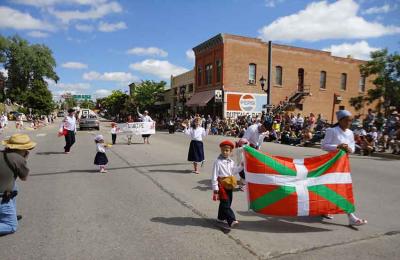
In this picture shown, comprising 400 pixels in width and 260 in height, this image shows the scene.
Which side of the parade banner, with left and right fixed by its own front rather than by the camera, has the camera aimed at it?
front

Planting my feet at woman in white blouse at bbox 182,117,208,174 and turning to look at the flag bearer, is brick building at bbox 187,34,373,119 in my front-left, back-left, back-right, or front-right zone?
back-left

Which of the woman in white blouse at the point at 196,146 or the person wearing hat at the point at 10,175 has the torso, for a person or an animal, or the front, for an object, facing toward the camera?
the woman in white blouse

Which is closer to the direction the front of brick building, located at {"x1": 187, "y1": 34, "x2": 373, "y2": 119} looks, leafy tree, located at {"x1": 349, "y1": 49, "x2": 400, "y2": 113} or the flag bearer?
the flag bearer

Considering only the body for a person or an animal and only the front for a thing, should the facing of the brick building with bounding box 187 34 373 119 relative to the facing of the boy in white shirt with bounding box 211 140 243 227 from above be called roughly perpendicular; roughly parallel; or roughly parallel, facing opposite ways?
roughly perpendicular

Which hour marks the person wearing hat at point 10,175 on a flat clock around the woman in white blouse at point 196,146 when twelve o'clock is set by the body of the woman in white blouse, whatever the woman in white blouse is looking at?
The person wearing hat is roughly at 1 o'clock from the woman in white blouse.

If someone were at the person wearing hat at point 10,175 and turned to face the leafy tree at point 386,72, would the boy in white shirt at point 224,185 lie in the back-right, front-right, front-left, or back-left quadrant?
front-right

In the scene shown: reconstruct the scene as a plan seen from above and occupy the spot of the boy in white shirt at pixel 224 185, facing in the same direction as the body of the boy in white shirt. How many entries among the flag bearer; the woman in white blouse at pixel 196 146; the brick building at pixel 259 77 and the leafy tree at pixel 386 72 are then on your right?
0

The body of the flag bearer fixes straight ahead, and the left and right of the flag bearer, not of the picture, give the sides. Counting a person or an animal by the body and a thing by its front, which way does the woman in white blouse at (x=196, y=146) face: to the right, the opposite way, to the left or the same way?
the same way

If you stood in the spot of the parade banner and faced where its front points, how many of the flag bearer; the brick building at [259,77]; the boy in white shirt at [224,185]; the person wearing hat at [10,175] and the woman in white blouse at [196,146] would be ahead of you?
4

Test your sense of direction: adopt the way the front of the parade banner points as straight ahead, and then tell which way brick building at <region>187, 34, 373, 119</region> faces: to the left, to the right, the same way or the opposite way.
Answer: to the right

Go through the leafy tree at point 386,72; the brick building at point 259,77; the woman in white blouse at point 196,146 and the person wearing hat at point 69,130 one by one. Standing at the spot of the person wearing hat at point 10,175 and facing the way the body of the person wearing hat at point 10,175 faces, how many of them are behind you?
0

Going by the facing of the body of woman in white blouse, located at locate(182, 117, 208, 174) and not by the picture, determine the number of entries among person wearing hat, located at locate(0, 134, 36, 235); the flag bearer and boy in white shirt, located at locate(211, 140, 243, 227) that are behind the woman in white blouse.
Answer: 0

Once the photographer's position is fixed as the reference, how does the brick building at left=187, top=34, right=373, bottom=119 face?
facing the viewer and to the left of the viewer

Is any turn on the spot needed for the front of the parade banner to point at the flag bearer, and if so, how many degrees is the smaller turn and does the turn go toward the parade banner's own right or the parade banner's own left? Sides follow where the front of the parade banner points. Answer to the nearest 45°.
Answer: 0° — it already faces them

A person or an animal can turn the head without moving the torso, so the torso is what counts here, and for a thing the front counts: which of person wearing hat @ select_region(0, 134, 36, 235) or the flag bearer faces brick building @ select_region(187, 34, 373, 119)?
the person wearing hat

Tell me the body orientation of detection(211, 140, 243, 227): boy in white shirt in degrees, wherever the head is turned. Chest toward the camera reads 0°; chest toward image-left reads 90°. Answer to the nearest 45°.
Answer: approximately 315°

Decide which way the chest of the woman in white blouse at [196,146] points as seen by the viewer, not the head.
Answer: toward the camera

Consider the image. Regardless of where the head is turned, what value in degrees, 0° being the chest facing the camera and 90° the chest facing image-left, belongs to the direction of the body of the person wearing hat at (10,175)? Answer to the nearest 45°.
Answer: approximately 225°

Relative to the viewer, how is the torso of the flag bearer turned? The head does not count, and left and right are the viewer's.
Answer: facing the viewer and to the right of the viewer
